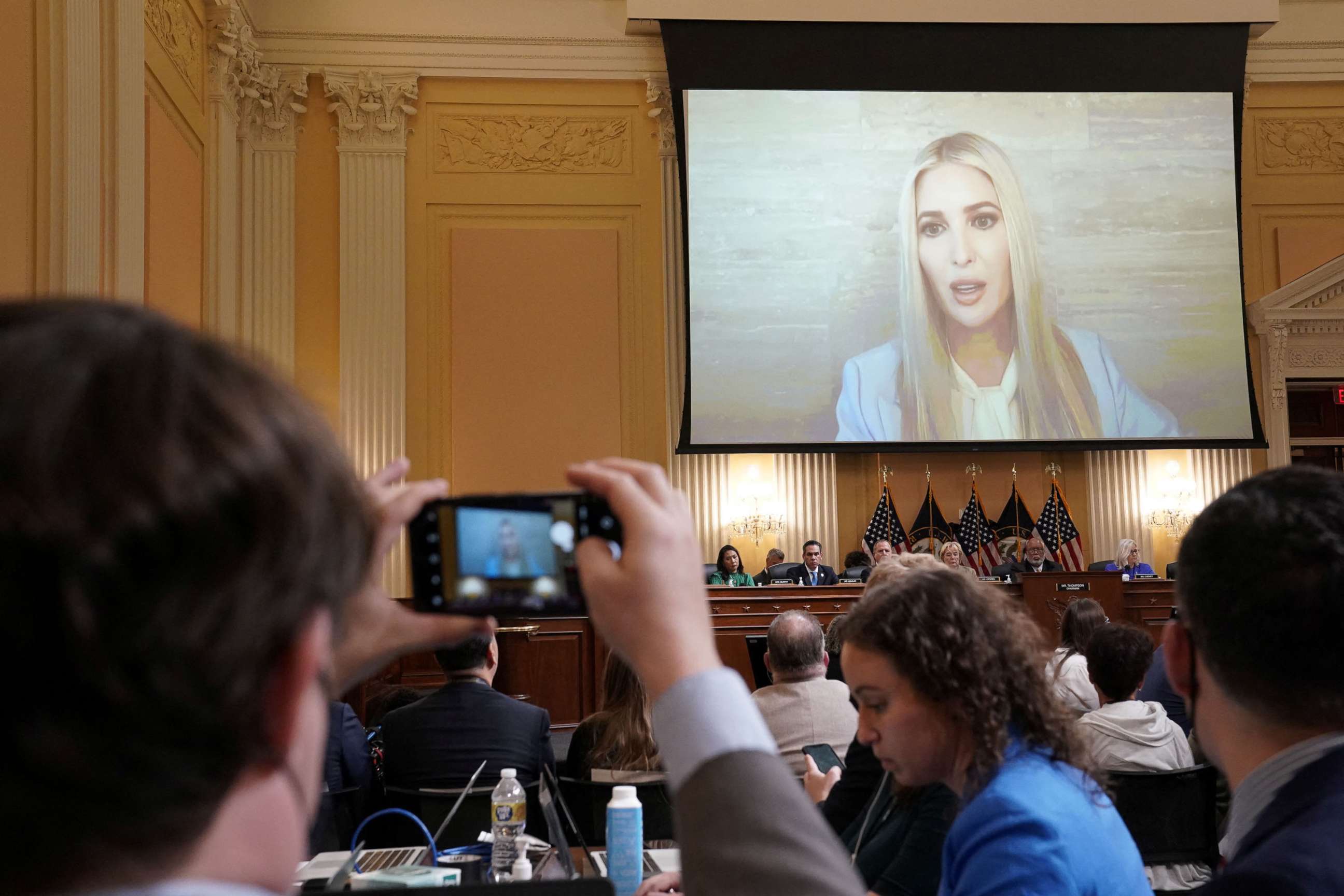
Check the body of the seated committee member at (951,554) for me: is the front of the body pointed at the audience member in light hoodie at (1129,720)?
yes

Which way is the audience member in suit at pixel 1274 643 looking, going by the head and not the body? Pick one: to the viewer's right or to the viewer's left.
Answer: to the viewer's left

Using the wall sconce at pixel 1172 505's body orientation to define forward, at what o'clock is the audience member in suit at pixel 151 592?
The audience member in suit is roughly at 12 o'clock from the wall sconce.

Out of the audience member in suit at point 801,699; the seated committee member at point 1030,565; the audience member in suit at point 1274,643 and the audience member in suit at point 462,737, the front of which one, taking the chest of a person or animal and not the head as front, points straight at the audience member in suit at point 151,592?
the seated committee member

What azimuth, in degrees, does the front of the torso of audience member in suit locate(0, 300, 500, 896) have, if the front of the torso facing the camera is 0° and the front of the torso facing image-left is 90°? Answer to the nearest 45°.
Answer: approximately 225°

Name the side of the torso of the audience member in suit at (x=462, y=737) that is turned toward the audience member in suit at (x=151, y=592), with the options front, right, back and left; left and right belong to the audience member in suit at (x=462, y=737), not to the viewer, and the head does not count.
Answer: back

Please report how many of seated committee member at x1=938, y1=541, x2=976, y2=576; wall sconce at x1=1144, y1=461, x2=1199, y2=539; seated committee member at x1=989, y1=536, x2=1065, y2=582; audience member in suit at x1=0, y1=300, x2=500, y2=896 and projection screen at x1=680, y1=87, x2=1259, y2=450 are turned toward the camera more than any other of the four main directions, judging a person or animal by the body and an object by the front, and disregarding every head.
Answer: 4

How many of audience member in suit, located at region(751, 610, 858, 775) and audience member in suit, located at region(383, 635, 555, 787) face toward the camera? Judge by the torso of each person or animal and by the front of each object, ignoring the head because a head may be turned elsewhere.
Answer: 0

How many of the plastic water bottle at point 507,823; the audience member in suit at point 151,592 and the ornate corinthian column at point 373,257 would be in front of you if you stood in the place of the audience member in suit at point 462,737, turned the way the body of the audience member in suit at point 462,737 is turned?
1

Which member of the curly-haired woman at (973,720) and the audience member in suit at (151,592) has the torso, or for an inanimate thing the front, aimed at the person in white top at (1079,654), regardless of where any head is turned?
the audience member in suit

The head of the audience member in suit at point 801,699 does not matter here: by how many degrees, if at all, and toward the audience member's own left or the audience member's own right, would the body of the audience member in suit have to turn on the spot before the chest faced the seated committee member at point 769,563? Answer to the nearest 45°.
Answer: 0° — they already face them

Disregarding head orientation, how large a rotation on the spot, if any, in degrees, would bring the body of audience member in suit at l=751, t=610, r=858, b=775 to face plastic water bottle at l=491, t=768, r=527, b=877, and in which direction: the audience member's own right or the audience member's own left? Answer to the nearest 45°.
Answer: approximately 135° to the audience member's own left
